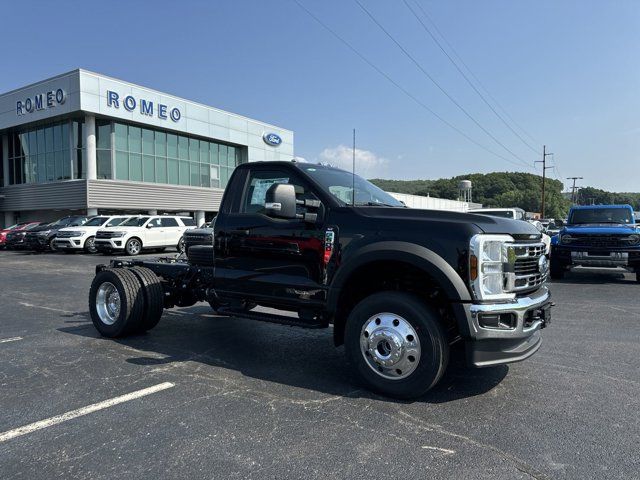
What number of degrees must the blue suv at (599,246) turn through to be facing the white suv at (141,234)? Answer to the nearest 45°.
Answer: approximately 90° to its right

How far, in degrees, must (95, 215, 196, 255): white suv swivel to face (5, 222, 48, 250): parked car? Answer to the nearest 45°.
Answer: approximately 90° to its right

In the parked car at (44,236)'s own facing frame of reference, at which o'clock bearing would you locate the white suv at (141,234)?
The white suv is roughly at 9 o'clock from the parked car.

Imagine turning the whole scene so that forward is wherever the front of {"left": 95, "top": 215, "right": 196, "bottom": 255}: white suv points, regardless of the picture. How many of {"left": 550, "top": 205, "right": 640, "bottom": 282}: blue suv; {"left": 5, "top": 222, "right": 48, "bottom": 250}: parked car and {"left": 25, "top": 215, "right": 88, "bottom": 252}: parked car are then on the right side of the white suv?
2

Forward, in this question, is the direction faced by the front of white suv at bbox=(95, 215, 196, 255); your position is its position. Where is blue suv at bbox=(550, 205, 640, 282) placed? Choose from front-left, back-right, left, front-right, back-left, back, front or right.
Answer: left

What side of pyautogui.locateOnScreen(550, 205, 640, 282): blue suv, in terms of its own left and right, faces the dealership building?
right

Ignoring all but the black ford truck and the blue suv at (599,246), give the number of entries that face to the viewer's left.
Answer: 0

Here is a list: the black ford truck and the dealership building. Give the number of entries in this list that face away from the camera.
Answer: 0

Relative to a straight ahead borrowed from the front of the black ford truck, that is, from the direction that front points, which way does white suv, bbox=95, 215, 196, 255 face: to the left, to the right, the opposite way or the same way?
to the right
